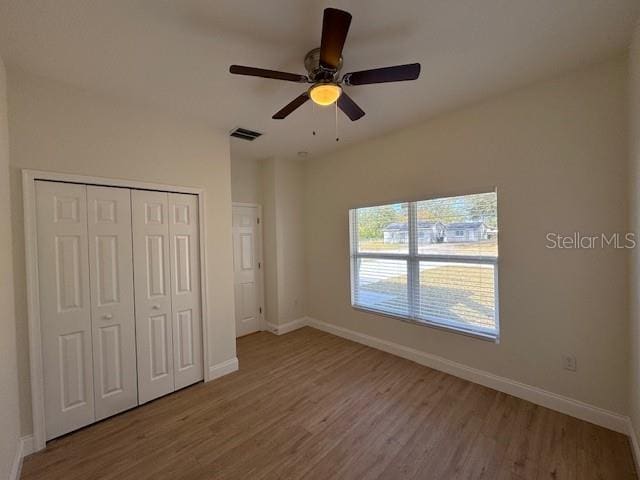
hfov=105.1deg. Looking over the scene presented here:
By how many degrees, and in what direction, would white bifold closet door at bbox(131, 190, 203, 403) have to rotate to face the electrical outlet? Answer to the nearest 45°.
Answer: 0° — it already faces it

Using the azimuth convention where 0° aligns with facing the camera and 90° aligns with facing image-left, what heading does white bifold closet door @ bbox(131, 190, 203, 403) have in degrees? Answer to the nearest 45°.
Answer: approximately 315°

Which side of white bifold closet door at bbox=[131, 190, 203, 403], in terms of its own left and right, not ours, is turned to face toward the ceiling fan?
front

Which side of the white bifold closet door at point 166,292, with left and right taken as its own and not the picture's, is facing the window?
front

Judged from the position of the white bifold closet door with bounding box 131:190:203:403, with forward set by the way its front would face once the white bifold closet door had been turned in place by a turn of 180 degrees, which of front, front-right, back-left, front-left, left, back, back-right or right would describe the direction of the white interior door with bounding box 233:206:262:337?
right
